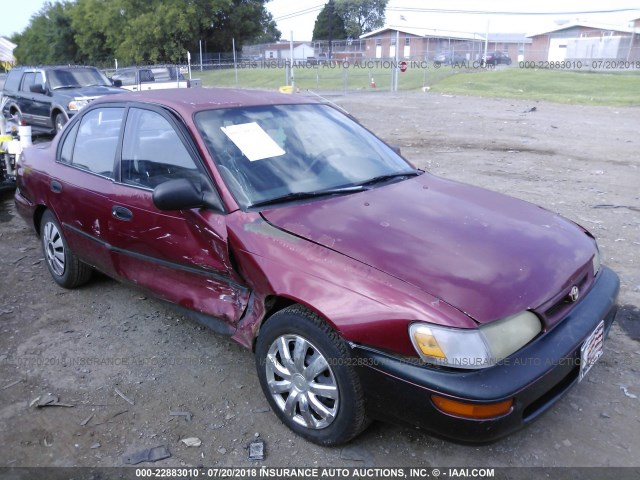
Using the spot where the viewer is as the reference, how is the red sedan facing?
facing the viewer and to the right of the viewer

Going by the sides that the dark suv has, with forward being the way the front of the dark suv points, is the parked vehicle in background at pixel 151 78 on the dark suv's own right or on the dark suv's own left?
on the dark suv's own left

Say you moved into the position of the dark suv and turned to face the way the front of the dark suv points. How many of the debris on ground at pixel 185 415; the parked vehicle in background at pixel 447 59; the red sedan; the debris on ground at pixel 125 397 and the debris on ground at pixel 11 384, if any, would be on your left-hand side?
1

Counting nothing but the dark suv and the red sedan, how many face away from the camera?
0

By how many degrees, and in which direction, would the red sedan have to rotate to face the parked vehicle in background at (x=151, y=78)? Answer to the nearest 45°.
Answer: approximately 135° to its left

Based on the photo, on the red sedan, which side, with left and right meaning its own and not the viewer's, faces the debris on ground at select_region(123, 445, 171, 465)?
right

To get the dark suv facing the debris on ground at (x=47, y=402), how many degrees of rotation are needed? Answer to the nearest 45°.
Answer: approximately 45° to its right

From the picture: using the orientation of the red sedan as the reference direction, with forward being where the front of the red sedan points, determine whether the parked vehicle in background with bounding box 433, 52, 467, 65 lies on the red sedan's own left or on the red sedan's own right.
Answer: on the red sedan's own left

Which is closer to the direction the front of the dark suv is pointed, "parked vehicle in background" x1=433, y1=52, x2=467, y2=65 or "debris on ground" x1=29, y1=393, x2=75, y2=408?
the debris on ground

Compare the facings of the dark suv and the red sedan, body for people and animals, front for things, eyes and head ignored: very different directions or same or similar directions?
same or similar directions

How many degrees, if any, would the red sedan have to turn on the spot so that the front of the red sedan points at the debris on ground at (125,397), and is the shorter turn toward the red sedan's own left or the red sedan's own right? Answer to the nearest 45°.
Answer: approximately 135° to the red sedan's own right

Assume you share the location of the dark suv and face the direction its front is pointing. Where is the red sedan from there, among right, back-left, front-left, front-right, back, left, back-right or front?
front-right

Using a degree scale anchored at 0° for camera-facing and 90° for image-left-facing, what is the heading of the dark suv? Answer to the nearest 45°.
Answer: approximately 315°

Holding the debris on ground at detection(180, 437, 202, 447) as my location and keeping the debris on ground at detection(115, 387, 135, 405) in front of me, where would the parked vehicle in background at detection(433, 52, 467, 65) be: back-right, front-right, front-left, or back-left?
front-right

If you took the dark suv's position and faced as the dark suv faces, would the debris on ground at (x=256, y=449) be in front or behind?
in front
